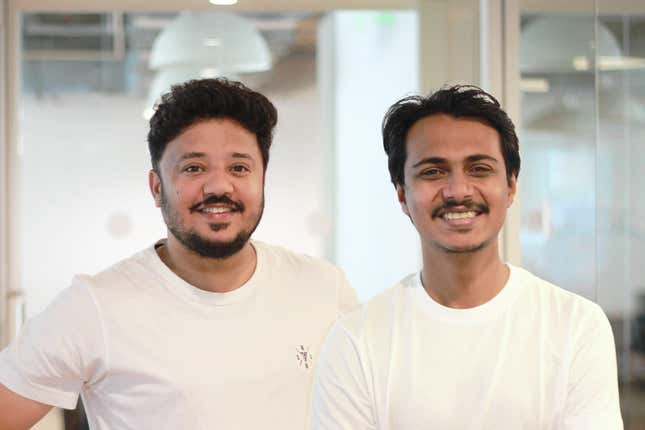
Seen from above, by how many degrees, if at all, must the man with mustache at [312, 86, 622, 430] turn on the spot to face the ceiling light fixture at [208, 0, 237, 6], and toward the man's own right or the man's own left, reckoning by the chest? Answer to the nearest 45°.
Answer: approximately 135° to the man's own right

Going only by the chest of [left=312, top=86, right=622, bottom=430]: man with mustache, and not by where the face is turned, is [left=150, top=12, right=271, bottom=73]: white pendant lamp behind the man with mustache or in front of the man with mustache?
behind

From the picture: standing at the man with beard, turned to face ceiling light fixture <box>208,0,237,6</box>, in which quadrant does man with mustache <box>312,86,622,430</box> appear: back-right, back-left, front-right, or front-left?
back-right

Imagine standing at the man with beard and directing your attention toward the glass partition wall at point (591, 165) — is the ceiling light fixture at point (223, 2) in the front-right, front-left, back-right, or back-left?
front-left

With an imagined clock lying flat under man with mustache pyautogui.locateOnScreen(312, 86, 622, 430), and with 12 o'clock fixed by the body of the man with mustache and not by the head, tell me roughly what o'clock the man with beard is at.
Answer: The man with beard is roughly at 4 o'clock from the man with mustache.

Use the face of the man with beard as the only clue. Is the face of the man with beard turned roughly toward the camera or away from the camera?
toward the camera

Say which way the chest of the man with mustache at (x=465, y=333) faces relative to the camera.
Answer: toward the camera

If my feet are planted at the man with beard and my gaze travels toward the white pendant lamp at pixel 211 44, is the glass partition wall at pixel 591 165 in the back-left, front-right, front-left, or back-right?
front-right

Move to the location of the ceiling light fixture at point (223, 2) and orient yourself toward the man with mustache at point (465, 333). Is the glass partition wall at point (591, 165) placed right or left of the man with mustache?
left

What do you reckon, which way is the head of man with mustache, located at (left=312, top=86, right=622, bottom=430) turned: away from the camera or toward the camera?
toward the camera

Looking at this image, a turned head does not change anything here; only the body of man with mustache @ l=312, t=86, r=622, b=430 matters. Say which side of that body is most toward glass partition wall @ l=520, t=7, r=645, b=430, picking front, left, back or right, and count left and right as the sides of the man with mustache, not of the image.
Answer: back

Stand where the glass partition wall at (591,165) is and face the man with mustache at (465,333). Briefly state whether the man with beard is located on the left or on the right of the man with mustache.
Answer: right
